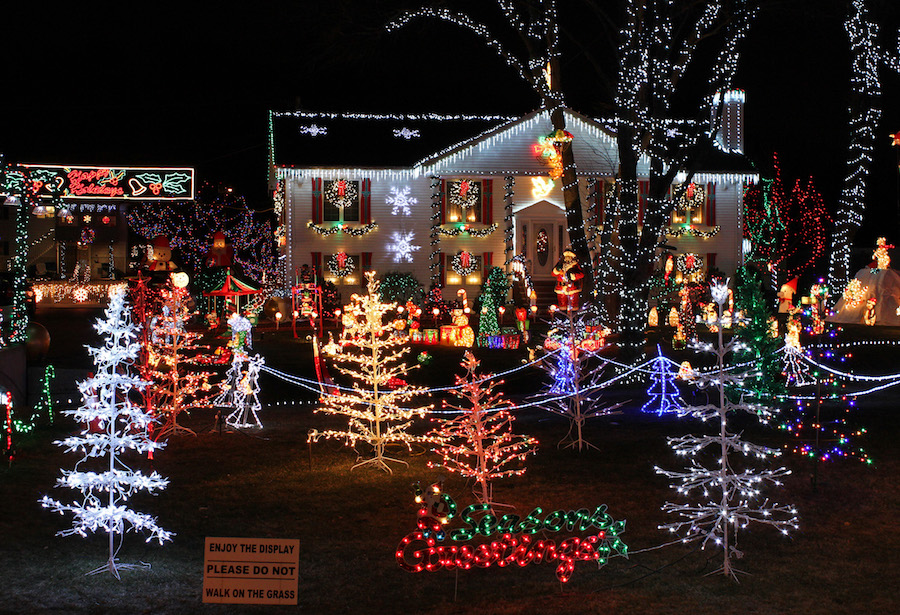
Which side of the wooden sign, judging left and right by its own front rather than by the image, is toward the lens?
front

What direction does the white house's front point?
toward the camera

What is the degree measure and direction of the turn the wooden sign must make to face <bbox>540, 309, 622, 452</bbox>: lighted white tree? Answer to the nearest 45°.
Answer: approximately 135° to its left

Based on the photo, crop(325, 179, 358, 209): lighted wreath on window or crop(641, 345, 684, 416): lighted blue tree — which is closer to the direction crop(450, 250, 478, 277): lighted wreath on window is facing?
the lighted blue tree

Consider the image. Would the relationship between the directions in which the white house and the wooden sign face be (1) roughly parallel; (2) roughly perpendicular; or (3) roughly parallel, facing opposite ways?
roughly parallel

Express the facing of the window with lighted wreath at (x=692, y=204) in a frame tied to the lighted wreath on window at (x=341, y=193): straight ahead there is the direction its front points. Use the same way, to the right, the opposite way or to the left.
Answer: the same way

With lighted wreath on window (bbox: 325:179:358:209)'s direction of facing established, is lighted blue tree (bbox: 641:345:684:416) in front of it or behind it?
in front

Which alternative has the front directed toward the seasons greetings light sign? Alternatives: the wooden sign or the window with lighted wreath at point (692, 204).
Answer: the window with lighted wreath

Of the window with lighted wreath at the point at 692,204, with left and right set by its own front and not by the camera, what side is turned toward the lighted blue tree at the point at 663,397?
front

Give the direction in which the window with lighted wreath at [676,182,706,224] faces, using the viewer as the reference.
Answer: facing the viewer

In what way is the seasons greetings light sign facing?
toward the camera

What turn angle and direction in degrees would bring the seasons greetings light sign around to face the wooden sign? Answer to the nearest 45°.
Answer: approximately 45° to its right

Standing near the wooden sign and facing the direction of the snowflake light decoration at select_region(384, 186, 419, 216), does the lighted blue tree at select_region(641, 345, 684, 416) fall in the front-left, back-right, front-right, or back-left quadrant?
front-right

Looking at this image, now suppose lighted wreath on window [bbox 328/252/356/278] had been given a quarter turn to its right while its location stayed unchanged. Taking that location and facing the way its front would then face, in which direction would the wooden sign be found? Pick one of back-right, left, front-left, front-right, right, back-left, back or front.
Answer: left

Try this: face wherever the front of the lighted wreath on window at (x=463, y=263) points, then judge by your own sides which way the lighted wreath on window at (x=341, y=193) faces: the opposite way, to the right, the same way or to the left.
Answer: the same way

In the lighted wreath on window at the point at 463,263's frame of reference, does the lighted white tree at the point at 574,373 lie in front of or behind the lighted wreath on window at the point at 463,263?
in front

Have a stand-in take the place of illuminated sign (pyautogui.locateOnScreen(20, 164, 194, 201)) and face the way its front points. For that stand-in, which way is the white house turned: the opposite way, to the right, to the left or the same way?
the same way

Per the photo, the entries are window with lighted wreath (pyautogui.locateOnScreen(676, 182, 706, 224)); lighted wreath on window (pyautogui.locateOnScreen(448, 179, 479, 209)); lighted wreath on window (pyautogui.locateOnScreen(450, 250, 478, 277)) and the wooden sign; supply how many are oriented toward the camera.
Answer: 4

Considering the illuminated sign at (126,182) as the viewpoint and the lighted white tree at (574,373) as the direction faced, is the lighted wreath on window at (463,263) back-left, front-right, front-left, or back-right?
front-left
